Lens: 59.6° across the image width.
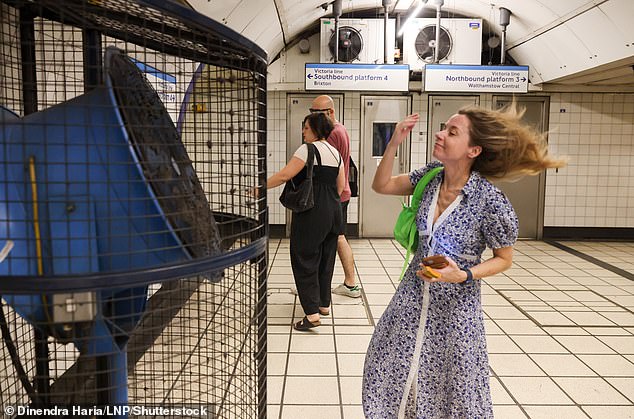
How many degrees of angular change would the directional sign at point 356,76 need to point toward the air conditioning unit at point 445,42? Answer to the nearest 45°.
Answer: approximately 135° to its left

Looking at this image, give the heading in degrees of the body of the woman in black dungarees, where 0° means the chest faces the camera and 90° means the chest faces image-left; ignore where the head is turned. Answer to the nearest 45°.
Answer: approximately 135°

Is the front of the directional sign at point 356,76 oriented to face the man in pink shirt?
yes

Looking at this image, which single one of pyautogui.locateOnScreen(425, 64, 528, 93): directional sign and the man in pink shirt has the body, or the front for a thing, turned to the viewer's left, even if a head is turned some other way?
the man in pink shirt

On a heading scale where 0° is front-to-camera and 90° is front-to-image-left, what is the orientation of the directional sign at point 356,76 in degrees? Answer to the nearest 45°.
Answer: approximately 0°

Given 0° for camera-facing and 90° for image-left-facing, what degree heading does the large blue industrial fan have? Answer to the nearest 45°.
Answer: approximately 270°
